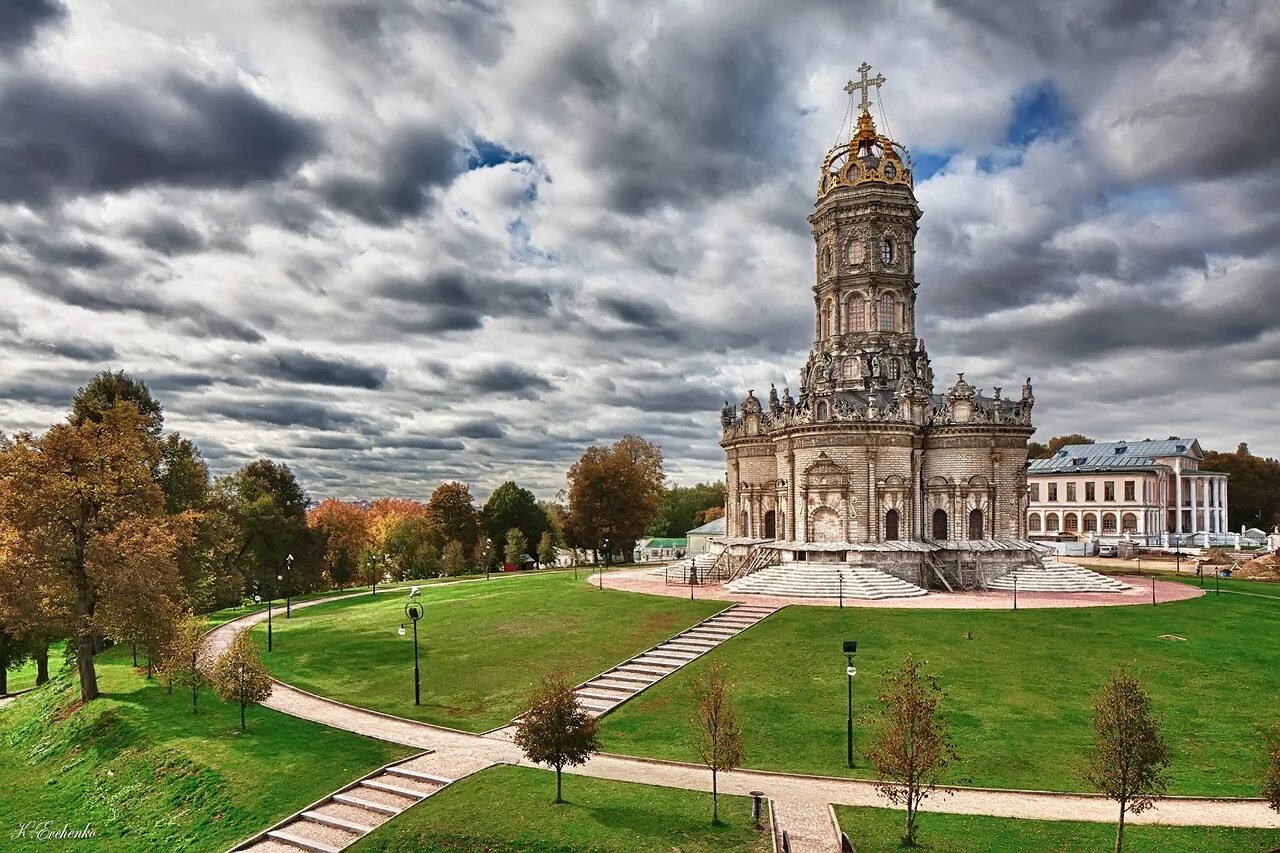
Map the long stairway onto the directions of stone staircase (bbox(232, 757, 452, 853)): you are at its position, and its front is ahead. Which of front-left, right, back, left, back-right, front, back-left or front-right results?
back

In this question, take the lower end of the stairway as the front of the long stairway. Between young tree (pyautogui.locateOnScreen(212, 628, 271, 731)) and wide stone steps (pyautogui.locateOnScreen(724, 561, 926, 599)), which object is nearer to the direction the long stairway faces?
the young tree

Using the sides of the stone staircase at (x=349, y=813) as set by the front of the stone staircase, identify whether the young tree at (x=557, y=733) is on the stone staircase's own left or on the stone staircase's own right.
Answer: on the stone staircase's own left

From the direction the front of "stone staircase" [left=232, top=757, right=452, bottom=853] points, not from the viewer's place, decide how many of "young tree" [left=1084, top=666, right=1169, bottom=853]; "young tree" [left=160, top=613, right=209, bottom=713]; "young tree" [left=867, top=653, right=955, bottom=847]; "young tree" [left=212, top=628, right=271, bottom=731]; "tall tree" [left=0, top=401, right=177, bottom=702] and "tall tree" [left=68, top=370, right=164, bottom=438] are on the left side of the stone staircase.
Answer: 2

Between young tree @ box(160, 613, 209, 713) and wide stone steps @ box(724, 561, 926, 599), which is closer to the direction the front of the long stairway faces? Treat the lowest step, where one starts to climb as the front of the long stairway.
the young tree

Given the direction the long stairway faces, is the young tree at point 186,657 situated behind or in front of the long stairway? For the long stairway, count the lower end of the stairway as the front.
in front

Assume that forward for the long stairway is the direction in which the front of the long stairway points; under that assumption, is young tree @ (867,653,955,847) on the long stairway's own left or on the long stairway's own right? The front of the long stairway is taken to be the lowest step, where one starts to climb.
on the long stairway's own left

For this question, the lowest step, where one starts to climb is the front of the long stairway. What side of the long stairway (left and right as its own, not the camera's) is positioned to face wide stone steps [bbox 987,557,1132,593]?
back

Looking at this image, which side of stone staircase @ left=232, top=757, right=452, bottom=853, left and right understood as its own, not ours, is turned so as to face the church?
back

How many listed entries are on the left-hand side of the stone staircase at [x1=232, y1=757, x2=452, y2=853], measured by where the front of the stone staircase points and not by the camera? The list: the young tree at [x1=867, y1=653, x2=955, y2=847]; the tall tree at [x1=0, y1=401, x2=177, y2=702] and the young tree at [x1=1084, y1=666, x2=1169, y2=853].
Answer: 2

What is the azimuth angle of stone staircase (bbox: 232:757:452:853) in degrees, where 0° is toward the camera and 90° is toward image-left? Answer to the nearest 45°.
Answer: approximately 45°

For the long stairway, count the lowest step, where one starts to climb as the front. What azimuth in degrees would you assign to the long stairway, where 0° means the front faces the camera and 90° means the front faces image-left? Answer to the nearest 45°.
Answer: approximately 45°

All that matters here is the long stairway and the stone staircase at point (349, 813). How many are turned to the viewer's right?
0

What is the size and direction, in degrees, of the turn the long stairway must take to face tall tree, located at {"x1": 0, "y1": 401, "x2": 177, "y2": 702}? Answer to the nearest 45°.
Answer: approximately 45° to its right

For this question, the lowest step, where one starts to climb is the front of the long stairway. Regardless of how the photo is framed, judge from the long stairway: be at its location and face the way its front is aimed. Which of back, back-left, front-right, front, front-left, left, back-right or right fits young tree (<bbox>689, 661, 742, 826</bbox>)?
front-left

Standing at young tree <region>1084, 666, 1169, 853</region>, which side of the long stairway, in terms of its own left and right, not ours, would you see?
left

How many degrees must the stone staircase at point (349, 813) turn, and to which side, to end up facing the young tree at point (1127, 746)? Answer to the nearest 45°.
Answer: approximately 90° to its left

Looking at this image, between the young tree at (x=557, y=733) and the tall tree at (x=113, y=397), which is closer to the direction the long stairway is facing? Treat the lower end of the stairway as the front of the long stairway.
the young tree
